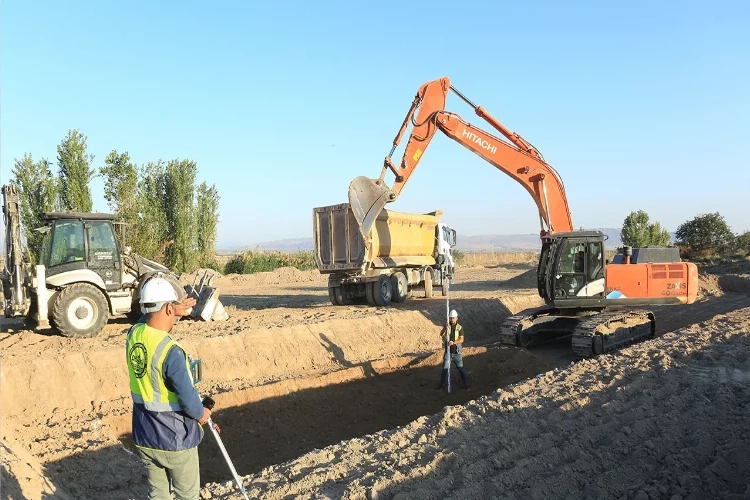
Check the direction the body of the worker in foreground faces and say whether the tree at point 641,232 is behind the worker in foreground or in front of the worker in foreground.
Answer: in front

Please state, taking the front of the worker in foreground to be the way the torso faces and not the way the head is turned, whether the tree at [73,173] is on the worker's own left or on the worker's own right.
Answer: on the worker's own left

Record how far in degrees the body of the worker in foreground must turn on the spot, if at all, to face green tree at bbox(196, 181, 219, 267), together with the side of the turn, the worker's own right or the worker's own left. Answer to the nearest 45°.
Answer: approximately 45° to the worker's own left

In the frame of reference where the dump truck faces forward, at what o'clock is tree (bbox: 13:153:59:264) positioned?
The tree is roughly at 8 o'clock from the dump truck.

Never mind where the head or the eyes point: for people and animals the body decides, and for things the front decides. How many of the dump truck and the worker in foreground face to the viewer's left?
0

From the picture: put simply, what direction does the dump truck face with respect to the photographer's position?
facing away from the viewer and to the right of the viewer

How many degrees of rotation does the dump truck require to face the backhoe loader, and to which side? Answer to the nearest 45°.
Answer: approximately 180°

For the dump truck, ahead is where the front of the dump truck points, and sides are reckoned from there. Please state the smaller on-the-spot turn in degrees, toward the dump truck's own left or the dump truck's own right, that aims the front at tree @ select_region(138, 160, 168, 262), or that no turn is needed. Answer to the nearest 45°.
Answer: approximately 90° to the dump truck's own left

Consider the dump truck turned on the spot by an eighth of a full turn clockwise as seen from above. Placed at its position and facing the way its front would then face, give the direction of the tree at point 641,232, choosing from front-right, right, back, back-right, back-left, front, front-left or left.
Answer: front-left

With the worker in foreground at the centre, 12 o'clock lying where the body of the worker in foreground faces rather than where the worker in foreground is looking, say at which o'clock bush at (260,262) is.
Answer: The bush is roughly at 11 o'clock from the worker in foreground.

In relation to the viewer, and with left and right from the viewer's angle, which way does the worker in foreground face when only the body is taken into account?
facing away from the viewer and to the right of the viewer

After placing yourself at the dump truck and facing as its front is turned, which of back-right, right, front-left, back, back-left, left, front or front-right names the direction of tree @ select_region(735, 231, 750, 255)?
front

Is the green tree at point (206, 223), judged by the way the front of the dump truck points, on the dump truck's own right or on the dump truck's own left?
on the dump truck's own left

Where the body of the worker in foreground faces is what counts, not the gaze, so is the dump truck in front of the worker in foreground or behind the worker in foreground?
in front

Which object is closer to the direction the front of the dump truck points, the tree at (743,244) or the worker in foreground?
the tree

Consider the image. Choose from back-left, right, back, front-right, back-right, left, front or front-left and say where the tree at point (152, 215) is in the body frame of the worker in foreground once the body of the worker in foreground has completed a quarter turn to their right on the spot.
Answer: back-left

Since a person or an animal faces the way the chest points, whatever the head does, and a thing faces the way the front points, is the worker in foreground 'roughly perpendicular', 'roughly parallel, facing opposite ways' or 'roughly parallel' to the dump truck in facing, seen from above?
roughly parallel

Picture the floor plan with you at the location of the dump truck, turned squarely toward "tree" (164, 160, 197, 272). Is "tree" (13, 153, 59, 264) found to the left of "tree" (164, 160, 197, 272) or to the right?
left
